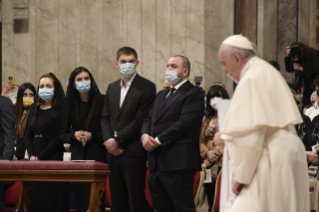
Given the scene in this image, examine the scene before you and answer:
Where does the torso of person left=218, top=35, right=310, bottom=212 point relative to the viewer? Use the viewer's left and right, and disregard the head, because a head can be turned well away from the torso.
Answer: facing to the left of the viewer

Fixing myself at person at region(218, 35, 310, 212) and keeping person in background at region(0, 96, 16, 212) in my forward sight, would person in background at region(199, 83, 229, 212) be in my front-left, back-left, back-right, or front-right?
front-right

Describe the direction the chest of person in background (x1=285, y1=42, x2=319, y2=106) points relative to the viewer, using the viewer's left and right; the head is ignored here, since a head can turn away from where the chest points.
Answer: facing the viewer and to the left of the viewer

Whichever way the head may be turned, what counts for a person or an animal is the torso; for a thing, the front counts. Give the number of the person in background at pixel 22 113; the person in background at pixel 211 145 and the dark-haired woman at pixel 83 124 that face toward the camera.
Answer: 3

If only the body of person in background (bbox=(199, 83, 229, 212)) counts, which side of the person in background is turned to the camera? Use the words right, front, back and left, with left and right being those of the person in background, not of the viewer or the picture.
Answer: front

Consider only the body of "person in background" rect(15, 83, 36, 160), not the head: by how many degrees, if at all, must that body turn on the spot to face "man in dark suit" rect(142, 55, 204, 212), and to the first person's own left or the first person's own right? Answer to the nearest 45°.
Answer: approximately 45° to the first person's own left

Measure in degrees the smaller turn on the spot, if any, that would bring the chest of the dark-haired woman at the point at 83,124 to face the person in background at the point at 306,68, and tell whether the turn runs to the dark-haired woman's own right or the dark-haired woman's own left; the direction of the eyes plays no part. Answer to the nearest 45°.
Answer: approximately 90° to the dark-haired woman's own left

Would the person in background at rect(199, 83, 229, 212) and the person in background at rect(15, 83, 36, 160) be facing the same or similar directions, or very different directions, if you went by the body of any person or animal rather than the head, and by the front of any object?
same or similar directions

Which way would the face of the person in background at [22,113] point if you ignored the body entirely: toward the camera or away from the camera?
toward the camera

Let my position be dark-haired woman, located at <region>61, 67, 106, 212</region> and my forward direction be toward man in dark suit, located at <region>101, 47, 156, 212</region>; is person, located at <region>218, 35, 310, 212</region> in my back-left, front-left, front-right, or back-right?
front-right

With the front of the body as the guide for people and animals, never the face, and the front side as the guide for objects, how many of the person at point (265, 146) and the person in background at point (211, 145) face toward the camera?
1

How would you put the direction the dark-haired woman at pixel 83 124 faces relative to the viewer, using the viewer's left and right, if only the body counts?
facing the viewer
